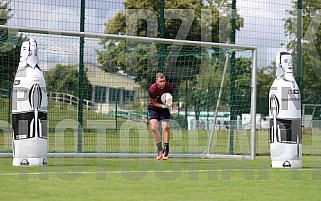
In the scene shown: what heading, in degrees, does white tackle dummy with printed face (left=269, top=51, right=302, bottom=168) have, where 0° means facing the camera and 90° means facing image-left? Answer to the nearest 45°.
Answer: approximately 315°

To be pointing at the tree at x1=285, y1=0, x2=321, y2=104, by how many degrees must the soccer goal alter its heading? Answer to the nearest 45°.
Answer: approximately 90° to its left

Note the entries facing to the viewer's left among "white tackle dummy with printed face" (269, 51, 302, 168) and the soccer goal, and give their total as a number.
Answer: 0

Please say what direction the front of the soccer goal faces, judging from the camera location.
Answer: facing the viewer and to the right of the viewer

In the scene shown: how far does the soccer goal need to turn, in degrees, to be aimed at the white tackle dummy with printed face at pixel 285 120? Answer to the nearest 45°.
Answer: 0° — it already faces it

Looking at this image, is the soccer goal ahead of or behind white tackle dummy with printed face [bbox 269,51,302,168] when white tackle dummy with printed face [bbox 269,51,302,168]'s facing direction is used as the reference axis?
behind

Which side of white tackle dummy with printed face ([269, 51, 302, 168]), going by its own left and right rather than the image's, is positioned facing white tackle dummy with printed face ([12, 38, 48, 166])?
right

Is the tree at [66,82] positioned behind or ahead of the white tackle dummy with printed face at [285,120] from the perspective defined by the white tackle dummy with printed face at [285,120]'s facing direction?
behind
